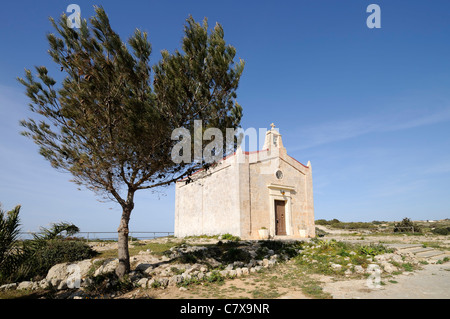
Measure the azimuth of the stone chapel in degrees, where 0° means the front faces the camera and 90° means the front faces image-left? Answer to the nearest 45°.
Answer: approximately 315°

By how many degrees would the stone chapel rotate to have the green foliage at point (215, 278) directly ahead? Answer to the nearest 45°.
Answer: approximately 45° to its right

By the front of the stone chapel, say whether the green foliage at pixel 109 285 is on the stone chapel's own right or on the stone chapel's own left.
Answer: on the stone chapel's own right

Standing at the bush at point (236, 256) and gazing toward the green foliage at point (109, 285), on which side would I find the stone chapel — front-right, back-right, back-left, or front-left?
back-right

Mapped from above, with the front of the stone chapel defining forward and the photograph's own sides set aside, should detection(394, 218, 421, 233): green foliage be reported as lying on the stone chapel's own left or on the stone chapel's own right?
on the stone chapel's own left

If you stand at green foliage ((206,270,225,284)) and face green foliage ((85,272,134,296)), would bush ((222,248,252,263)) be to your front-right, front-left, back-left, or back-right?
back-right

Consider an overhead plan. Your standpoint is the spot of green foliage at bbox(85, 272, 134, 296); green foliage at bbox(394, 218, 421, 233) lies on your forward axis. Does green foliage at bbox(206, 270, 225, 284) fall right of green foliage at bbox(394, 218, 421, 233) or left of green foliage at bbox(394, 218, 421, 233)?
right
